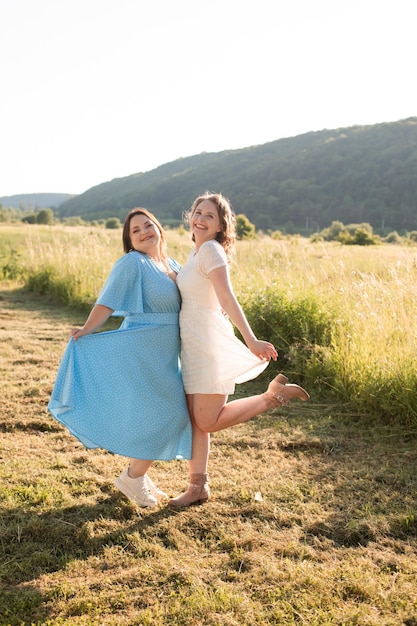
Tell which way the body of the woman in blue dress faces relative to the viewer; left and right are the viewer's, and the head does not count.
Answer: facing the viewer and to the right of the viewer
